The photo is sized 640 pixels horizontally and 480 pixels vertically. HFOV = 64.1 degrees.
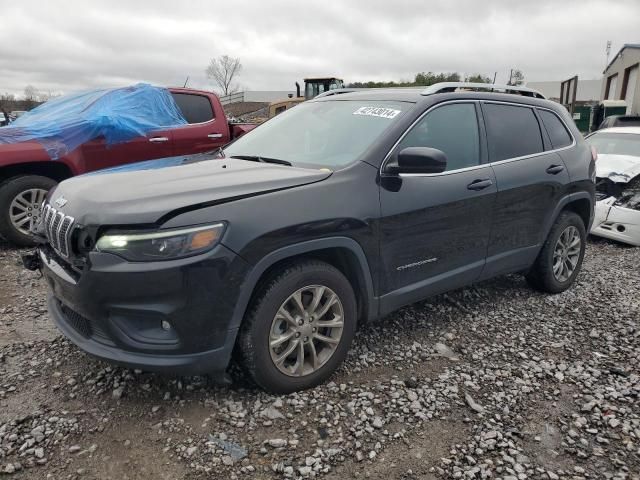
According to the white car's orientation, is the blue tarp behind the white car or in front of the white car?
in front

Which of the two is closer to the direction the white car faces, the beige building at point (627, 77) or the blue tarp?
the blue tarp

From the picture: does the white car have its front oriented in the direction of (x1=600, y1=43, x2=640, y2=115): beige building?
no

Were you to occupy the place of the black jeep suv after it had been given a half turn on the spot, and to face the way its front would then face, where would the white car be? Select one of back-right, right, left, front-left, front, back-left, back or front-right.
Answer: front

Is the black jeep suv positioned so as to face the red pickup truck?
no

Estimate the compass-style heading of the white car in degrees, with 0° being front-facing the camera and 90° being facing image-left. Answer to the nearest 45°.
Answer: approximately 45°

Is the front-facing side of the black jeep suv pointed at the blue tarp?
no

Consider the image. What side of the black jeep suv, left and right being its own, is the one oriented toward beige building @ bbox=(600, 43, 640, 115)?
back

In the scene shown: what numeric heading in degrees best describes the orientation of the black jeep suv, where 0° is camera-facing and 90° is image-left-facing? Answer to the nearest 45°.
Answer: approximately 45°
